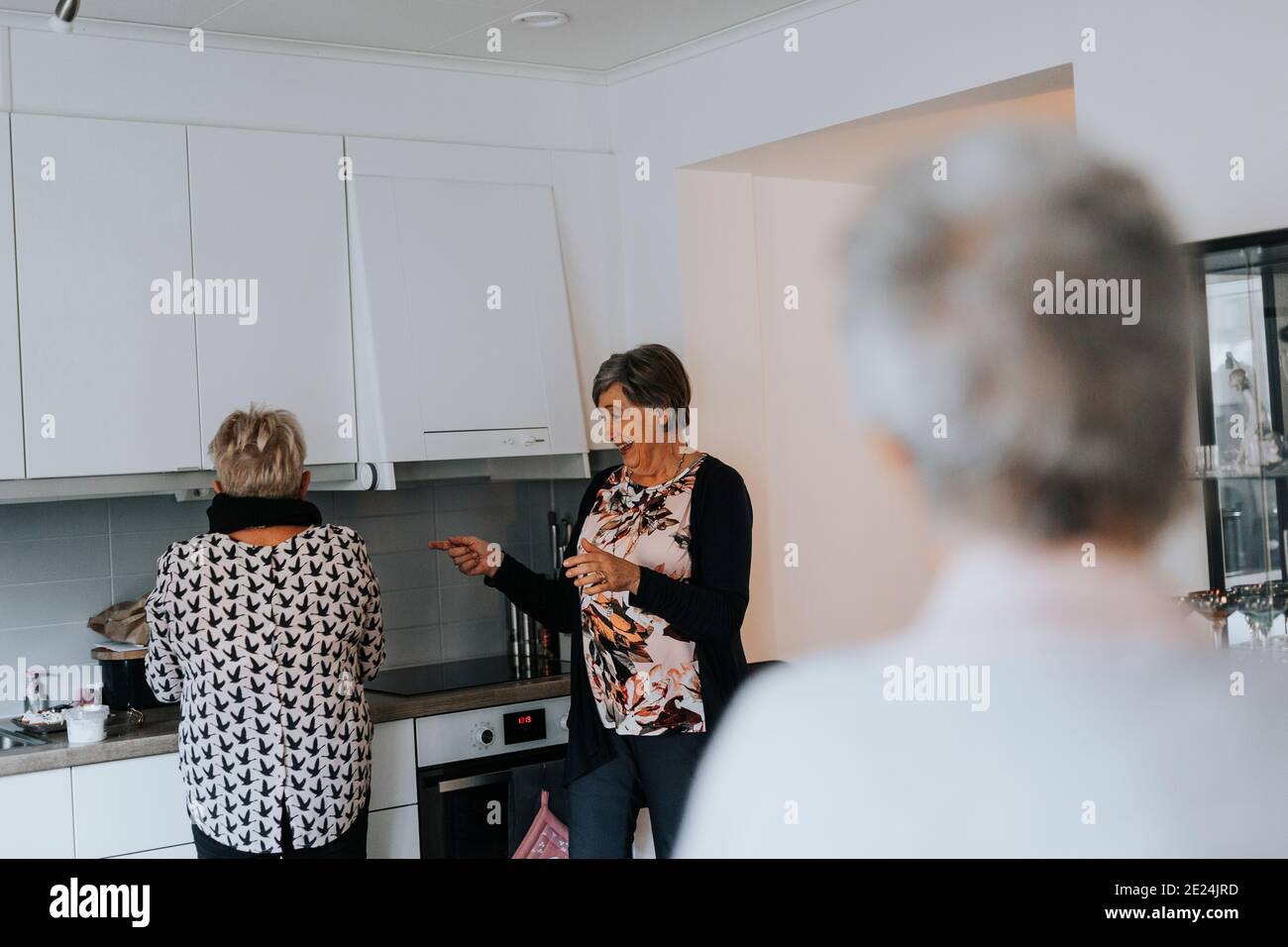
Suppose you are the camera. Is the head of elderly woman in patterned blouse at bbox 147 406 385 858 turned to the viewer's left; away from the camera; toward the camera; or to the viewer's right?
away from the camera

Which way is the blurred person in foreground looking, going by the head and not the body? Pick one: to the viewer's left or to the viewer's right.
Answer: to the viewer's left

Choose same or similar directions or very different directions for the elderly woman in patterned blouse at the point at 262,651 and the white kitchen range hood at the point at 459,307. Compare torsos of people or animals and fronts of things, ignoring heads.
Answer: very different directions

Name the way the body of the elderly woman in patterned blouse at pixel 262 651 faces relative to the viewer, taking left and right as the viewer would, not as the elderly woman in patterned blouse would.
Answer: facing away from the viewer

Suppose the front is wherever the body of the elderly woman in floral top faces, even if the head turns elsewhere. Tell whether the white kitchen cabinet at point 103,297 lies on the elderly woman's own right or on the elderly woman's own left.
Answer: on the elderly woman's own right

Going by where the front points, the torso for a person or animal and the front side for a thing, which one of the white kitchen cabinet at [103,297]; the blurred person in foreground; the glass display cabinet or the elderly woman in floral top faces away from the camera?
the blurred person in foreground

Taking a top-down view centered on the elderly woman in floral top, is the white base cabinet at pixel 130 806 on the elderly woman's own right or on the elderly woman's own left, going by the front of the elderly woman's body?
on the elderly woman's own right

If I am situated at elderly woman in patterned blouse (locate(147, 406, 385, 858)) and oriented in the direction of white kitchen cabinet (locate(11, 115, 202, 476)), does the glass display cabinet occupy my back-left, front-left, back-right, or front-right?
back-right

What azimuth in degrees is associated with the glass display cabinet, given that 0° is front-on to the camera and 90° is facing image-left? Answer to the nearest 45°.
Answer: approximately 45°

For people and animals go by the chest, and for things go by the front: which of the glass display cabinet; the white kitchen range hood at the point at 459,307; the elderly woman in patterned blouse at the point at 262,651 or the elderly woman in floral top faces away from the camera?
the elderly woman in patterned blouse

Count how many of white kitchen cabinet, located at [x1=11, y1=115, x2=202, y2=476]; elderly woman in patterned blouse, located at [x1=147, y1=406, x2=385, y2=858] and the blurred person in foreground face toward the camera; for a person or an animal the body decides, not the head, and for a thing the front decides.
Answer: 1

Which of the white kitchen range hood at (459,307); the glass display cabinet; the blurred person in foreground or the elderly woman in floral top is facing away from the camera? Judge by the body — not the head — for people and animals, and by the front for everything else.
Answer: the blurred person in foreground

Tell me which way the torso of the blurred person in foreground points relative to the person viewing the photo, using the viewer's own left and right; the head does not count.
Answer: facing away from the viewer
